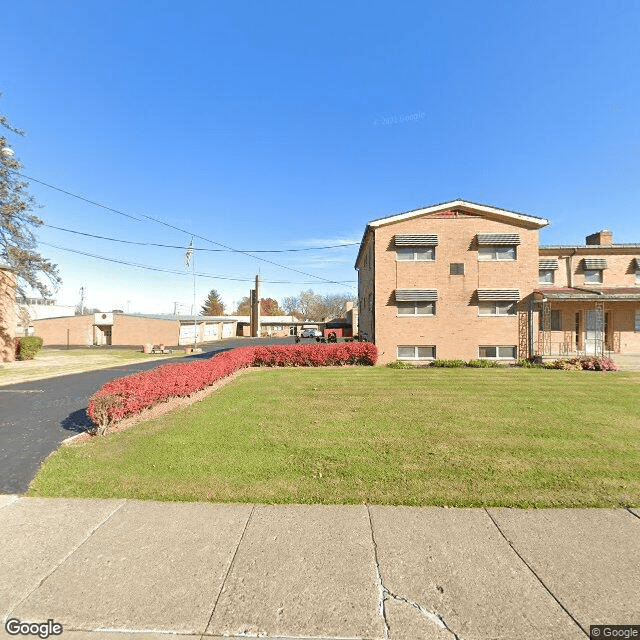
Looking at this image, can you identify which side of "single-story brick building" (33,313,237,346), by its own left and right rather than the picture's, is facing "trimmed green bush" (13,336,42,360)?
front

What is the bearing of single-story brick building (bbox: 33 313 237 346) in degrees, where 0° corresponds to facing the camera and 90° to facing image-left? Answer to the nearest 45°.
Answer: approximately 0°

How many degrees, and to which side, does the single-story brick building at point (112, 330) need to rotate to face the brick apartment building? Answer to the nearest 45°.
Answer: approximately 45° to its left

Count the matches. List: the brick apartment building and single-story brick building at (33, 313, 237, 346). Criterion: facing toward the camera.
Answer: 2

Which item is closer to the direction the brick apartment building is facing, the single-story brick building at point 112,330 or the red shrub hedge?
the red shrub hedge

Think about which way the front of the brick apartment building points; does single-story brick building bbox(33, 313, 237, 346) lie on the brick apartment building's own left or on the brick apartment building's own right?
on the brick apartment building's own right

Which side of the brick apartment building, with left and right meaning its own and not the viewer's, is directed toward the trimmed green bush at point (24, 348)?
right

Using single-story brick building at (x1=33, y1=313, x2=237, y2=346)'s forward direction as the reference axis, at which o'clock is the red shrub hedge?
The red shrub hedge is roughly at 12 o'clock from the single-story brick building.

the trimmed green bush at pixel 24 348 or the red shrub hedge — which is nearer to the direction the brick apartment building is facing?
the red shrub hedge

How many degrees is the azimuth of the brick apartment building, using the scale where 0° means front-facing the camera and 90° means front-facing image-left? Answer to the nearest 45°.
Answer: approximately 0°
